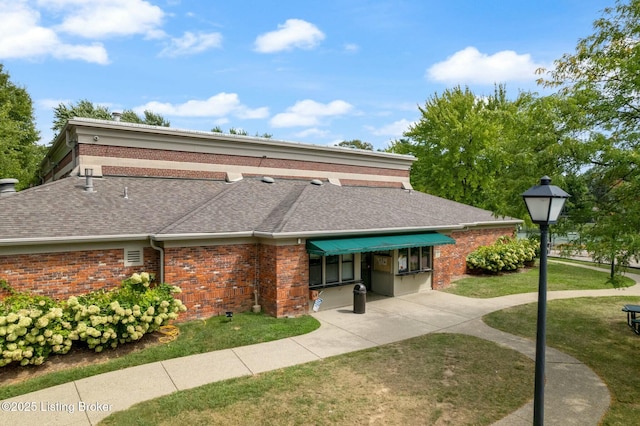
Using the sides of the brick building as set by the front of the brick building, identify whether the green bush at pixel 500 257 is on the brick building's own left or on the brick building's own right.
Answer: on the brick building's own left

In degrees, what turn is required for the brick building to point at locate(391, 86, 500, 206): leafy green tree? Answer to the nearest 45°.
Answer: approximately 90° to its left

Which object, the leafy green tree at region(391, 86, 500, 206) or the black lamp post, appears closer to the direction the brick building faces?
the black lamp post

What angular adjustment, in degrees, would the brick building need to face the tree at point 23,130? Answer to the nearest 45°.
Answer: approximately 180°

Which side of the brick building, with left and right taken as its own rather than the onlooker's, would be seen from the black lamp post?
front

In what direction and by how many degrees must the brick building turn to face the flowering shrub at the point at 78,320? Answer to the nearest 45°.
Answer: approximately 90° to its right
